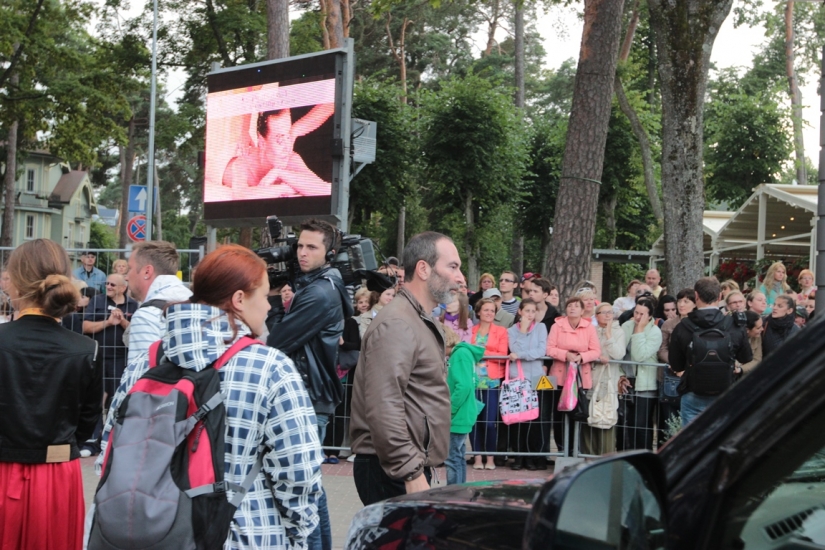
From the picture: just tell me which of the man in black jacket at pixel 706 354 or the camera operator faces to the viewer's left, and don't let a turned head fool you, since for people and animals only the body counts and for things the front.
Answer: the camera operator

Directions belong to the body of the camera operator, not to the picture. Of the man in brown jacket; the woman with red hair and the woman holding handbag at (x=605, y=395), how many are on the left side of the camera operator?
2

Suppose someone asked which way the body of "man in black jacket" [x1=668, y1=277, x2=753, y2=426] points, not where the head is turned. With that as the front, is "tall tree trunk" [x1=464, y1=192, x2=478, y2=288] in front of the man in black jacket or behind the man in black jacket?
in front

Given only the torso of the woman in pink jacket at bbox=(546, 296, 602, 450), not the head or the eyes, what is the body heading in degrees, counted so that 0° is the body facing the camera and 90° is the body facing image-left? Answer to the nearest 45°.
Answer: approximately 0°

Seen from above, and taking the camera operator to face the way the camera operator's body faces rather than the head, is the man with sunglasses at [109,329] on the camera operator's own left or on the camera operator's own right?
on the camera operator's own right

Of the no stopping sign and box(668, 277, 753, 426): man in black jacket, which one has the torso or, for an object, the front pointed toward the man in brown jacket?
the no stopping sign

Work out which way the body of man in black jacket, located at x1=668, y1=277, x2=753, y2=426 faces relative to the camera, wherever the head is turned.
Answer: away from the camera

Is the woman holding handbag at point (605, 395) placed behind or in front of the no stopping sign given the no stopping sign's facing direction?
in front

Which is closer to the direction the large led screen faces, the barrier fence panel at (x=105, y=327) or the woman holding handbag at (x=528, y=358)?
the barrier fence panel

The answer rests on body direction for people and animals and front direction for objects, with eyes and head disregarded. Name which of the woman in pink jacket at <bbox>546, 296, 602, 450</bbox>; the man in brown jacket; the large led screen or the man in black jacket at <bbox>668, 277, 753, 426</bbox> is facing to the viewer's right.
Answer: the man in brown jacket

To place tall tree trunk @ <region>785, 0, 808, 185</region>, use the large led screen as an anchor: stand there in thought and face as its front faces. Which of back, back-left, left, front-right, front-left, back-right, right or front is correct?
back

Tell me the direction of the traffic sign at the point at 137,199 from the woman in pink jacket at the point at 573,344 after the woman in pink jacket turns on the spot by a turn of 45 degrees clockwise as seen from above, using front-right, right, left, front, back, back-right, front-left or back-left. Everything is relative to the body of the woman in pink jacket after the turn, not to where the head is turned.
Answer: right
